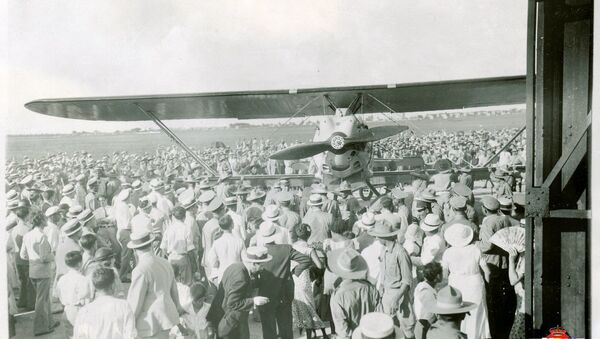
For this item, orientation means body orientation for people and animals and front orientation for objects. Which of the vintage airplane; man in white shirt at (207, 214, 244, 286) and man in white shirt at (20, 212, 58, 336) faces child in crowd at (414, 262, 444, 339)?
the vintage airplane

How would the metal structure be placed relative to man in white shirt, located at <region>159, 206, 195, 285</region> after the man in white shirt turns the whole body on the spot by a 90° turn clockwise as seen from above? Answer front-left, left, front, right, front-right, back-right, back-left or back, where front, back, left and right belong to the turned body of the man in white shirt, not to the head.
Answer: front-right

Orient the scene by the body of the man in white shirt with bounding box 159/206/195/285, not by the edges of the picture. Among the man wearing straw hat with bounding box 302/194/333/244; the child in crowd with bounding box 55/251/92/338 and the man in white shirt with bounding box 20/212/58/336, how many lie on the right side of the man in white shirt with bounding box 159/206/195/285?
1

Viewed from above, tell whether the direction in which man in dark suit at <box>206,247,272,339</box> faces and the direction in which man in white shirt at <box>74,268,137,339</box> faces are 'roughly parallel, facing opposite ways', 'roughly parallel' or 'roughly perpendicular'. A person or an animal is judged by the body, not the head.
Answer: roughly perpendicular

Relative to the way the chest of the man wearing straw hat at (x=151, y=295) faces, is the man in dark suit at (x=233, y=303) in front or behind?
behind

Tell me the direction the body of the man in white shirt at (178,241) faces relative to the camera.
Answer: away from the camera

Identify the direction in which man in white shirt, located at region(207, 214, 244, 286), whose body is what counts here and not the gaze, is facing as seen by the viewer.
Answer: away from the camera

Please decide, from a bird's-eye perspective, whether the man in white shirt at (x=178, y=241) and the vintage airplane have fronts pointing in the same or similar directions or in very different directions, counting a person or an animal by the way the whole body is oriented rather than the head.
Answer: very different directions

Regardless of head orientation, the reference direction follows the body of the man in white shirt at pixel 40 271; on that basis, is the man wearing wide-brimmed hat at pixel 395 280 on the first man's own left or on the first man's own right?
on the first man's own right

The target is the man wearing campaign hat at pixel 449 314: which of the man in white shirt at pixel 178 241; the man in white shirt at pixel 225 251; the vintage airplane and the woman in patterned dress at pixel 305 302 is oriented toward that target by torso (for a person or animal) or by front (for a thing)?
the vintage airplane

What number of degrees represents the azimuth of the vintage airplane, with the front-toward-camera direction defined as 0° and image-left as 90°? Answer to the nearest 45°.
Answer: approximately 0°

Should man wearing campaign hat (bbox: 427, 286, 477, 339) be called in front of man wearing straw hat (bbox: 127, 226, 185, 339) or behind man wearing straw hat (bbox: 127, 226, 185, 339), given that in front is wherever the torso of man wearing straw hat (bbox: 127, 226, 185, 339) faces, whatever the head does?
behind

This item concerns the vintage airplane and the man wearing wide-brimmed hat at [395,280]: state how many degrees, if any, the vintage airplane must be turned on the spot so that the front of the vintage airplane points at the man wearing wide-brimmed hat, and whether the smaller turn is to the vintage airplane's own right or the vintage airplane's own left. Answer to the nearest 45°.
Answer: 0° — it already faces them

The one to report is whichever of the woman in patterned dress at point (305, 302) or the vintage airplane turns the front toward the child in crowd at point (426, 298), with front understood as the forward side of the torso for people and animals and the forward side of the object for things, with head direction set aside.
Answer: the vintage airplane

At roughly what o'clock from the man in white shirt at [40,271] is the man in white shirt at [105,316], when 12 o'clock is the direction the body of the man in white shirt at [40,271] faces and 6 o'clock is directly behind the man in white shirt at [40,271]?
the man in white shirt at [105,316] is roughly at 4 o'clock from the man in white shirt at [40,271].

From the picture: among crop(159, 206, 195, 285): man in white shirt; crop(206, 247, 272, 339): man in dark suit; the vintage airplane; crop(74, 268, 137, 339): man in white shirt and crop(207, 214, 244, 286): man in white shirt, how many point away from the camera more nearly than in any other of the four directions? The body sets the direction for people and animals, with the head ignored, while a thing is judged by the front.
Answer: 3

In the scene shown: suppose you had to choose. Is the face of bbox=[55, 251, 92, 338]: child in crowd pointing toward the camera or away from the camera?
away from the camera
